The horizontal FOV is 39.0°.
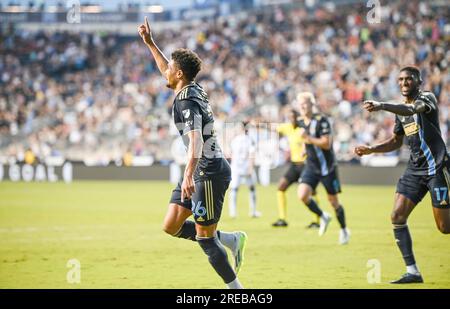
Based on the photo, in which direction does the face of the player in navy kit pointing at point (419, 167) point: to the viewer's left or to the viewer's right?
to the viewer's left

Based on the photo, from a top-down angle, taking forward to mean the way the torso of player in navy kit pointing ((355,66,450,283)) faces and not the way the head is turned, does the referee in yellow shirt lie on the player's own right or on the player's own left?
on the player's own right

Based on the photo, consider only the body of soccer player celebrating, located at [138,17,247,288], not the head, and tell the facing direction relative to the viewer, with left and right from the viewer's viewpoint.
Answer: facing to the left of the viewer

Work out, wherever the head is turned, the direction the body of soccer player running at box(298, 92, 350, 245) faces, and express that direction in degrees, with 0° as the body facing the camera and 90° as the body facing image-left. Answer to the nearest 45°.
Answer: approximately 45°

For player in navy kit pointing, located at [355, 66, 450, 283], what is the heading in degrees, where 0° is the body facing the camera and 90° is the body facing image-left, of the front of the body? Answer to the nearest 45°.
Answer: approximately 45°

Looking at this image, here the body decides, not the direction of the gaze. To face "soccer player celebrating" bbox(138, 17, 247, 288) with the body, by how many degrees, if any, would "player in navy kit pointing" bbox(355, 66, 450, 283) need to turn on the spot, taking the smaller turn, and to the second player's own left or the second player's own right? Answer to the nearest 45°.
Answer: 0° — they already face them

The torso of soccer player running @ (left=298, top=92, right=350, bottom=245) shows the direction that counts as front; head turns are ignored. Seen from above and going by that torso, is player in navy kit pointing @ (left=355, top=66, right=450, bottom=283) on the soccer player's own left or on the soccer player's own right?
on the soccer player's own left

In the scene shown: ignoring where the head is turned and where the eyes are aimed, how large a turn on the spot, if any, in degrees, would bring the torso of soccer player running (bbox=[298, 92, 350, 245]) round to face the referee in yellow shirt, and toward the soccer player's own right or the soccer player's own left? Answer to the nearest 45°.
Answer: approximately 135° to the soccer player's own right

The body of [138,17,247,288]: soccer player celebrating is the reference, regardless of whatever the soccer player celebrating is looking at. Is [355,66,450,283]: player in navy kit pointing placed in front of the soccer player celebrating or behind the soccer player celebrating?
behind
